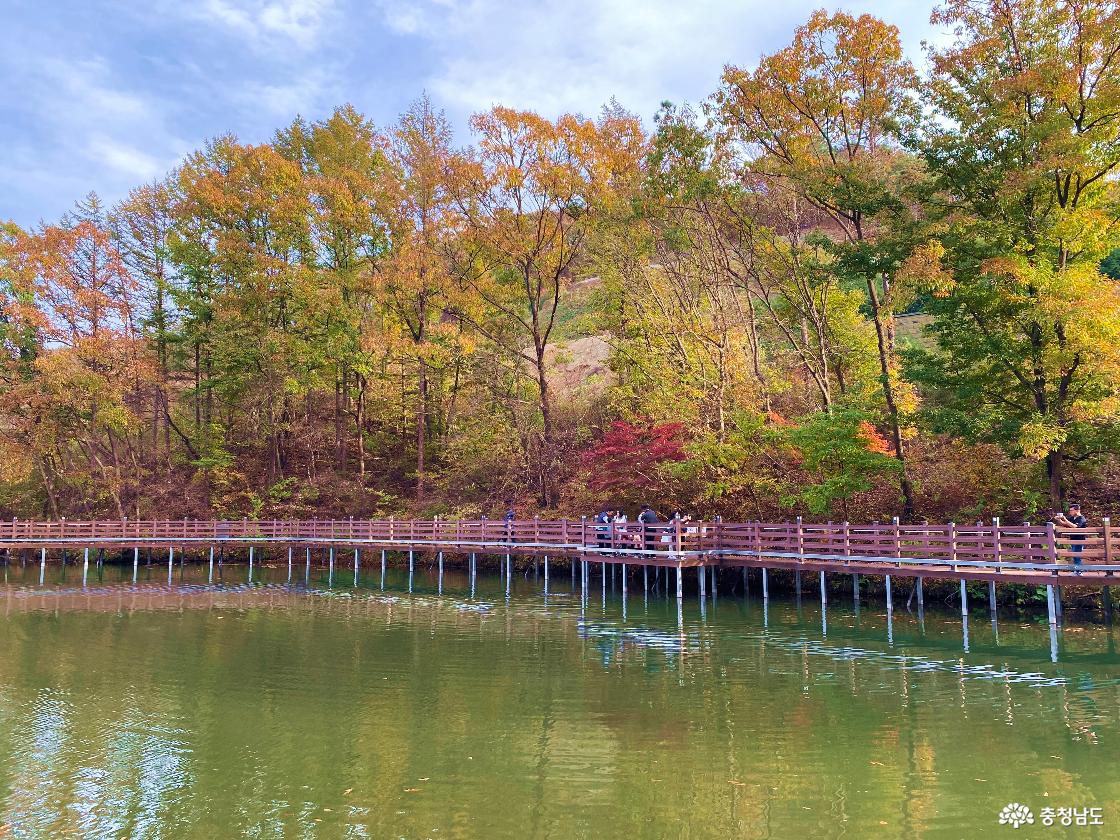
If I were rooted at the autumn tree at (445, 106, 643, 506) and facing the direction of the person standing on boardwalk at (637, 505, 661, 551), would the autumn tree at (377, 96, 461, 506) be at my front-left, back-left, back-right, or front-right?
back-right

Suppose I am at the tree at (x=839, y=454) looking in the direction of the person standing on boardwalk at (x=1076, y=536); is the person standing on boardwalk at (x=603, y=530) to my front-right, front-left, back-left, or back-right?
back-right

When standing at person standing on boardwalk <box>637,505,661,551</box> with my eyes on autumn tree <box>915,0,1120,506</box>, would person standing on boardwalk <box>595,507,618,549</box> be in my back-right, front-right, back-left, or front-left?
back-left

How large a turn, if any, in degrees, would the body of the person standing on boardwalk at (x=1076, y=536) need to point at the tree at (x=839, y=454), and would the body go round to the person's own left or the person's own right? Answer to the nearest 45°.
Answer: approximately 45° to the person's own right
